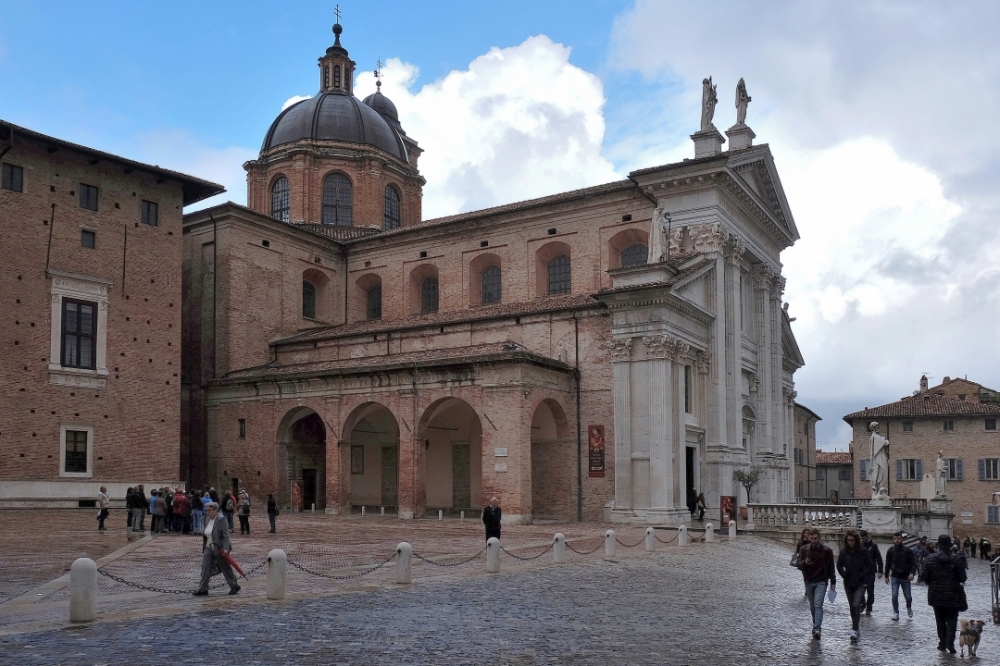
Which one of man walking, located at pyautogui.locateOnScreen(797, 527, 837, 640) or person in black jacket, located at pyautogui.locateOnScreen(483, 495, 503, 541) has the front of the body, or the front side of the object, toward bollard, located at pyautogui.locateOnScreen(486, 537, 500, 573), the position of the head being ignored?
the person in black jacket

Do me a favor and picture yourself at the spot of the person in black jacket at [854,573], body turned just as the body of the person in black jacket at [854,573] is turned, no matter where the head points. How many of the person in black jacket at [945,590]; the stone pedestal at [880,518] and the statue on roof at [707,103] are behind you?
2

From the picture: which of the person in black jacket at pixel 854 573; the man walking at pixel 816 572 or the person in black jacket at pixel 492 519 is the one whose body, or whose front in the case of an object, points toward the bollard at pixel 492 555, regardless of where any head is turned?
the person in black jacket at pixel 492 519

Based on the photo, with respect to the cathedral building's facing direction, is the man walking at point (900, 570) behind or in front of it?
in front

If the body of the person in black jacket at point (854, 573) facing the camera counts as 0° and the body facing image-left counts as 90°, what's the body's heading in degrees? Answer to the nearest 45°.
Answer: approximately 0°

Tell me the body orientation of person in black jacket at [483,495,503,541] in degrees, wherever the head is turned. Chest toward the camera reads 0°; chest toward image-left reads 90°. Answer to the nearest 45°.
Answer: approximately 0°

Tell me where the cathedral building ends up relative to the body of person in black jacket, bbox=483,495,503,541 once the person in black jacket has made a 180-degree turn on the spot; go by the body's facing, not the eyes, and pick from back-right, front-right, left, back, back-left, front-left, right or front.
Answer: front

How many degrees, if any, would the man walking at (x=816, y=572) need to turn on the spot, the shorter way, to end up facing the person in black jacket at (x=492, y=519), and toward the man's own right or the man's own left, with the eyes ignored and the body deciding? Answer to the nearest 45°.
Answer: approximately 135° to the man's own right

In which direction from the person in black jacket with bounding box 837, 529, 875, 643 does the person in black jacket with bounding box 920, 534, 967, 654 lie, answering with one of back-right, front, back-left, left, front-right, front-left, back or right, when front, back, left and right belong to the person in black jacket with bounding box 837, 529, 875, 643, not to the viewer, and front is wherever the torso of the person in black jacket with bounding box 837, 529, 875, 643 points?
front-left

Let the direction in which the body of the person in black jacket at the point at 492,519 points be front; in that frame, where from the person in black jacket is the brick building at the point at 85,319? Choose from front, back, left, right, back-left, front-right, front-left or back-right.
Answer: back-right
